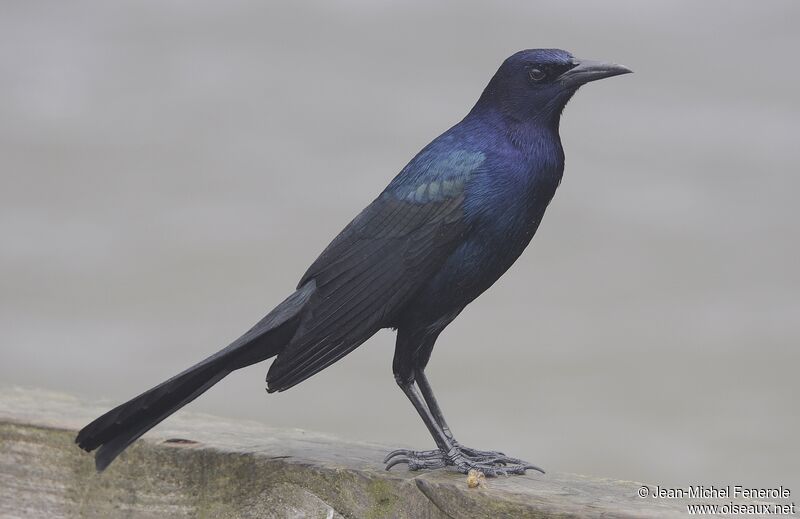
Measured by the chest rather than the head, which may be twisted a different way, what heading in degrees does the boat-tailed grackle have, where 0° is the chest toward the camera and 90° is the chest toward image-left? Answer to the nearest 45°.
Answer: approximately 270°
